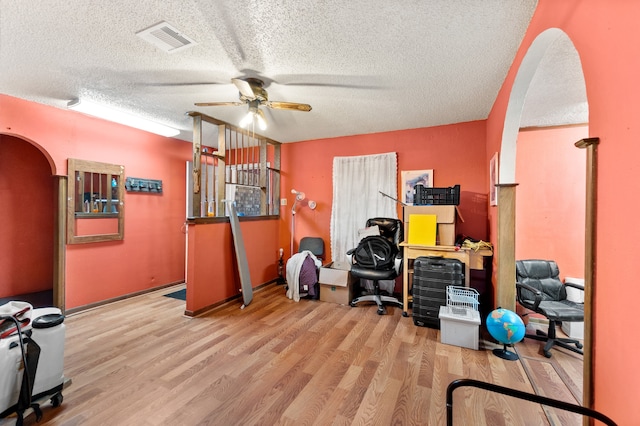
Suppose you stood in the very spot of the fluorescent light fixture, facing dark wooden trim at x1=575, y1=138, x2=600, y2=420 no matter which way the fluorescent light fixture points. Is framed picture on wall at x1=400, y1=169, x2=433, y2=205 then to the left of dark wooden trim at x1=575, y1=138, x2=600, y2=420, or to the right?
left

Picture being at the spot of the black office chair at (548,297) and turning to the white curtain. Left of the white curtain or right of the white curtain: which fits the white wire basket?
left

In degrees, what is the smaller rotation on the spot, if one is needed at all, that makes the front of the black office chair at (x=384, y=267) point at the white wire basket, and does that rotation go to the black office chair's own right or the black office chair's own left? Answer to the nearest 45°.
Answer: approximately 90° to the black office chair's own left

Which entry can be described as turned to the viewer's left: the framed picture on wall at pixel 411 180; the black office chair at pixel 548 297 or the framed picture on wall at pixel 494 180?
the framed picture on wall at pixel 494 180

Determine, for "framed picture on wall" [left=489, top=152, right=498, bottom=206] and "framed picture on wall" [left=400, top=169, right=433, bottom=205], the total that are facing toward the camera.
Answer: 1

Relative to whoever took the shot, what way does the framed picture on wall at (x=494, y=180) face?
facing to the left of the viewer

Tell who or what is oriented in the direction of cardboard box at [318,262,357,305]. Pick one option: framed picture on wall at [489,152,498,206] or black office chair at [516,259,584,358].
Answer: the framed picture on wall

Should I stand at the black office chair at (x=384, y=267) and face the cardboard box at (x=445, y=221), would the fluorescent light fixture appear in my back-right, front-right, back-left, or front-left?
back-right

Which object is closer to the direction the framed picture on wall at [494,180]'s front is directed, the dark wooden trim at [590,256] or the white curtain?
the white curtain
